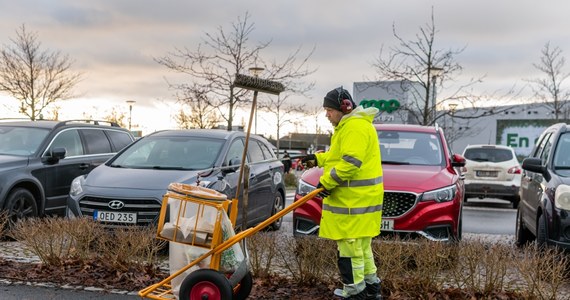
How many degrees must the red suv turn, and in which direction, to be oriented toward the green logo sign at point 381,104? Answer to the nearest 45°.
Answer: approximately 180°

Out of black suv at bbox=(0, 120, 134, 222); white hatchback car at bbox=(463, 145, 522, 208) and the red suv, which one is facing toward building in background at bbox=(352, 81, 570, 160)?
the white hatchback car

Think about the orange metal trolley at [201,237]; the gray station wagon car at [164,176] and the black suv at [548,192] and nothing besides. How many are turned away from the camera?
0

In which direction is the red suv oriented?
toward the camera

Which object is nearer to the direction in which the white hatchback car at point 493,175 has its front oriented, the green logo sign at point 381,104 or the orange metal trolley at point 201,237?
the green logo sign

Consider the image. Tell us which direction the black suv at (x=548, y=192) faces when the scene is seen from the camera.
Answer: facing the viewer and to the right of the viewer

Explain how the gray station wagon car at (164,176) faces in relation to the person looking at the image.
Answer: facing the viewer and to the left of the viewer

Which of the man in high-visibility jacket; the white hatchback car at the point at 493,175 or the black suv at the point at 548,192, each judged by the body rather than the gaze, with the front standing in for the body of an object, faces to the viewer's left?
the man in high-visibility jacket

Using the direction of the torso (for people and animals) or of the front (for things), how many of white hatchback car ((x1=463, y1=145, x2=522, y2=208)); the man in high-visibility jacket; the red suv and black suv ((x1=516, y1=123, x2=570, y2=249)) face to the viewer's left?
1

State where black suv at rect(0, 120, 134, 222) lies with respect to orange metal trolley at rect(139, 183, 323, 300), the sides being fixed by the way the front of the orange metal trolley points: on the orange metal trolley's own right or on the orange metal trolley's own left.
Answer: on the orange metal trolley's own right

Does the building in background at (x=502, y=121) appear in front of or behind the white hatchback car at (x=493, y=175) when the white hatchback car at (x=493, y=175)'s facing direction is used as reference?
in front

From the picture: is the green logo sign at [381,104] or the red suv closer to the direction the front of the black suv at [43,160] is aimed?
the red suv

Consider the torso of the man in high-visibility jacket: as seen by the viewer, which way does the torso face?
to the viewer's left

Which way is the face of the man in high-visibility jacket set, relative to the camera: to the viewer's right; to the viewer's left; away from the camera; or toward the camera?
to the viewer's left

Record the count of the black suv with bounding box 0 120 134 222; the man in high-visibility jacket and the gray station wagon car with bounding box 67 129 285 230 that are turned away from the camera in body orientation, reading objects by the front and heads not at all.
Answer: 0

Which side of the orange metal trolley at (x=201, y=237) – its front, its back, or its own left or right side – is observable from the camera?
left
